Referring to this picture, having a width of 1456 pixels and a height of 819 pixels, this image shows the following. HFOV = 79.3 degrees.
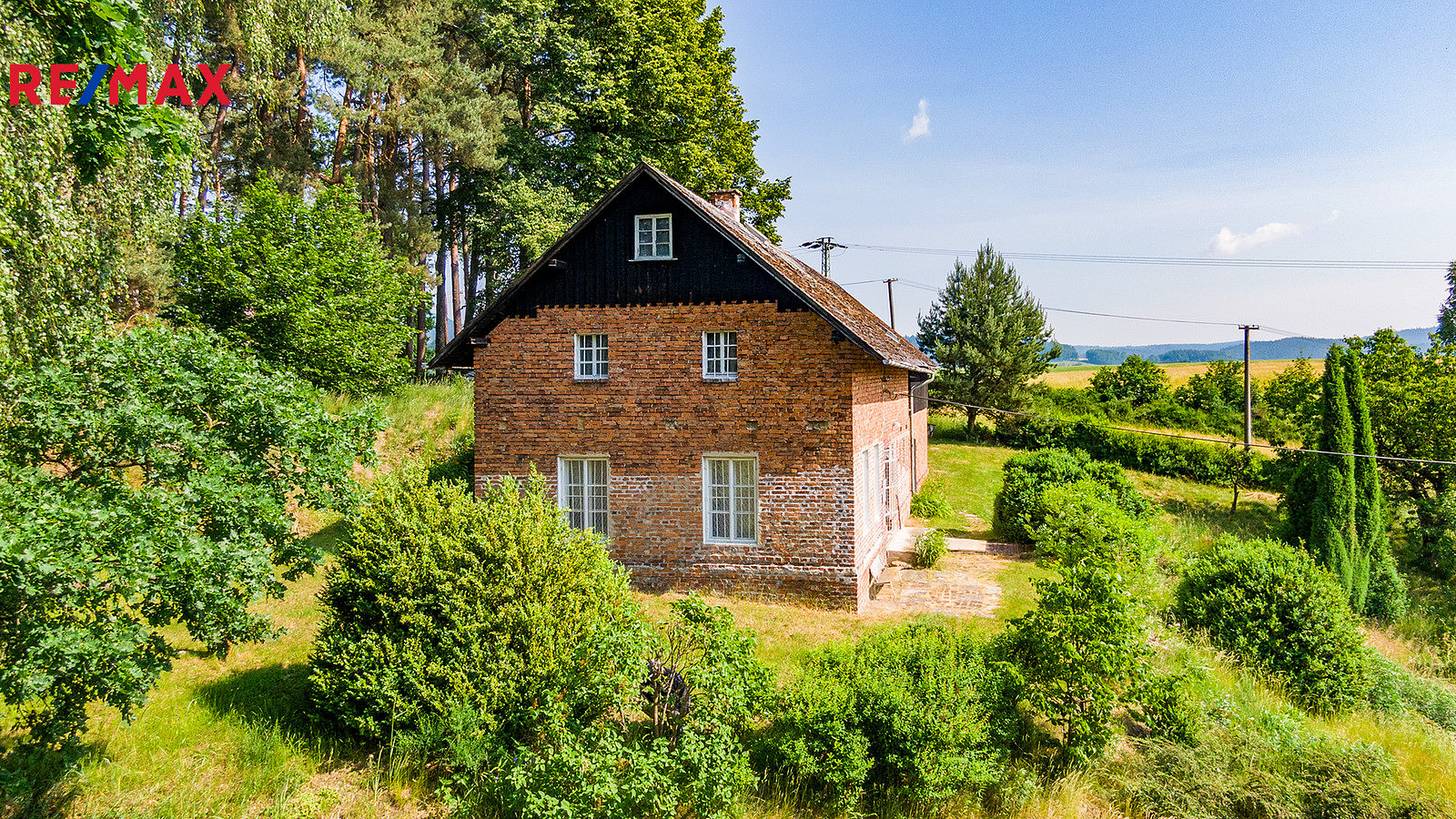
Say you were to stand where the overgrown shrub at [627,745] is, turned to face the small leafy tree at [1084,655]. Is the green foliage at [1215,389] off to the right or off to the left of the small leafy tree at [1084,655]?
left

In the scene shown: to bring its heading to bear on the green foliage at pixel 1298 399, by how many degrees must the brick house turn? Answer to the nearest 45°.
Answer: approximately 45° to its left

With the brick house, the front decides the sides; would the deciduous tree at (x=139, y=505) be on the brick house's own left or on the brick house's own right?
on the brick house's own right
